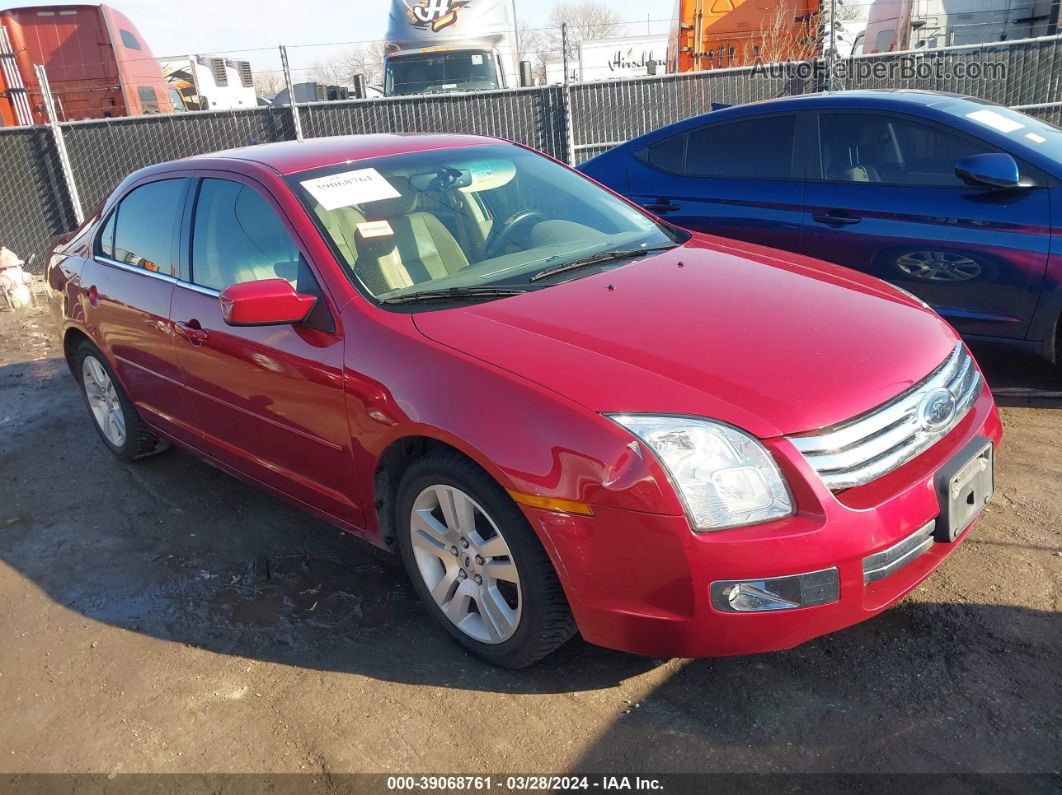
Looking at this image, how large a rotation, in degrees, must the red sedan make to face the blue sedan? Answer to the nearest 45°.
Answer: approximately 90° to its left

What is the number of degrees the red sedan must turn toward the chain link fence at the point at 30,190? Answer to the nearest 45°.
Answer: approximately 180°

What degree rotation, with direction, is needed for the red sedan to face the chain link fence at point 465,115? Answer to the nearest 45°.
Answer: approximately 135° to its left

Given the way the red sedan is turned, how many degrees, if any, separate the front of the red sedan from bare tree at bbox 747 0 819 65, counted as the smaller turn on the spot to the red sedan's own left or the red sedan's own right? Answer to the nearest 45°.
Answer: approximately 135° to the red sedan's own left

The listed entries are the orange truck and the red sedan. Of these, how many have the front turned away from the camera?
1

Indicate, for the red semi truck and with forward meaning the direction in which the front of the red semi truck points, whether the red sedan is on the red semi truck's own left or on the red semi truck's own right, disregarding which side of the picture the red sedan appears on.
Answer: on the red semi truck's own right

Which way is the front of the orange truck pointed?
away from the camera

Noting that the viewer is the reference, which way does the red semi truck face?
facing away from the viewer and to the right of the viewer

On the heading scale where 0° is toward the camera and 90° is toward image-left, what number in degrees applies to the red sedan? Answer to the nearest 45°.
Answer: approximately 315°

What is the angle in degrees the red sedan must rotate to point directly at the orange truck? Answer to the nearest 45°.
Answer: approximately 135° to its left

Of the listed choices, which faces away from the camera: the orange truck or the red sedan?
the orange truck
